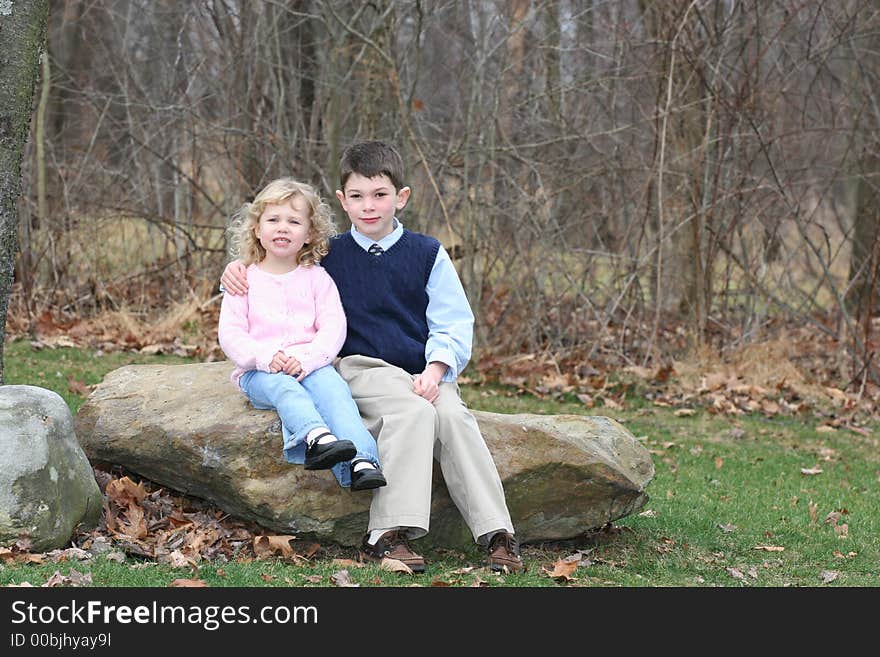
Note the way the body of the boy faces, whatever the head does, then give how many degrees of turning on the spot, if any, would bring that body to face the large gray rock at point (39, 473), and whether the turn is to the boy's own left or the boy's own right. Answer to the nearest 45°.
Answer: approximately 90° to the boy's own right

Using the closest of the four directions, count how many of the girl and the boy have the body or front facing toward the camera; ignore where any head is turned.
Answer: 2

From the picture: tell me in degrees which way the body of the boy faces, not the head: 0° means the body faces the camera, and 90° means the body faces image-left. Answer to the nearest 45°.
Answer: approximately 0°

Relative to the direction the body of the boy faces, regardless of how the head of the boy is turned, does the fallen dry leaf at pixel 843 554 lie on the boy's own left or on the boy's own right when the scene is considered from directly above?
on the boy's own left

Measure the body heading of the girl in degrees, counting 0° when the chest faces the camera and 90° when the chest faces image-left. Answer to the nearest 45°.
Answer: approximately 0°
